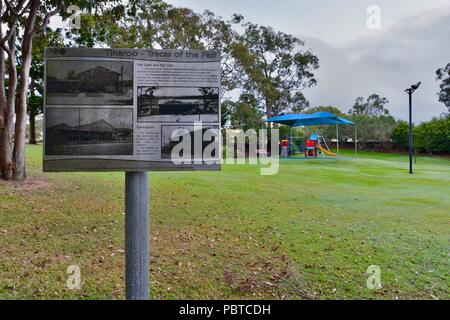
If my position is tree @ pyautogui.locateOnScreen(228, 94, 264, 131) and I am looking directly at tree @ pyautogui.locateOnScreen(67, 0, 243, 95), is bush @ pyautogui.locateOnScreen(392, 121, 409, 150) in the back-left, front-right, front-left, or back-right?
back-left

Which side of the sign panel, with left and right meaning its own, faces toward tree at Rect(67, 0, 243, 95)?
back

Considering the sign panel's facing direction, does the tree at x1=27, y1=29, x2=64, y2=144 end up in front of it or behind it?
behind

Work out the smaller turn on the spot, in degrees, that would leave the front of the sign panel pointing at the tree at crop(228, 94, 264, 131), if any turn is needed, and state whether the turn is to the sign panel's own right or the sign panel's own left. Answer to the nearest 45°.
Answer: approximately 180°

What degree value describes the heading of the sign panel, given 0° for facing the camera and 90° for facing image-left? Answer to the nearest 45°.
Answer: approximately 0°

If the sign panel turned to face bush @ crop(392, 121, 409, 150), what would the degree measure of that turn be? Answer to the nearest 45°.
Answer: approximately 135° to its left
